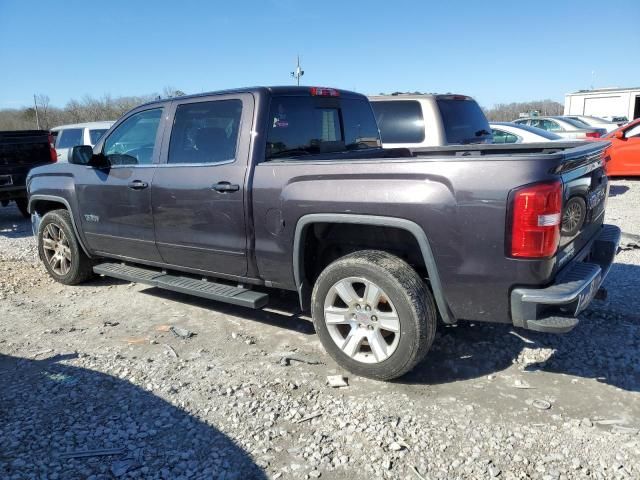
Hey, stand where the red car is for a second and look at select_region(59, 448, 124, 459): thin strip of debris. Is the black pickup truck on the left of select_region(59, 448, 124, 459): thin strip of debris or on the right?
right

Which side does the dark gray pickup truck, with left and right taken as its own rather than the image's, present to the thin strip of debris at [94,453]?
left

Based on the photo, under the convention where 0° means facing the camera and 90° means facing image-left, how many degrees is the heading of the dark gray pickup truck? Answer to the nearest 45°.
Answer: approximately 135°

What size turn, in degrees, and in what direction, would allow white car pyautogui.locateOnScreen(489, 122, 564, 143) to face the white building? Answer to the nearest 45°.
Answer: approximately 90° to its right

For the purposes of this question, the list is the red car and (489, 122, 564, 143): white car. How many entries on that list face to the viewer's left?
2

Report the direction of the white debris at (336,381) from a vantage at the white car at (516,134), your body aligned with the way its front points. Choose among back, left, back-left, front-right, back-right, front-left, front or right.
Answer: left

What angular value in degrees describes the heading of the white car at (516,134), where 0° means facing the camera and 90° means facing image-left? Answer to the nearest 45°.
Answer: approximately 90°

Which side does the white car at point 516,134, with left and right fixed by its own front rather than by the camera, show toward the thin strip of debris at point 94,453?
left

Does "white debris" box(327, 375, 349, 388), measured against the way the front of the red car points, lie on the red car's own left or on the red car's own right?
on the red car's own left

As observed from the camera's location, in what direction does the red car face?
facing to the left of the viewer

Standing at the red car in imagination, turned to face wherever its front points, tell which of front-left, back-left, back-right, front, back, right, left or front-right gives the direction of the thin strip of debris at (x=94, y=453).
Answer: left
